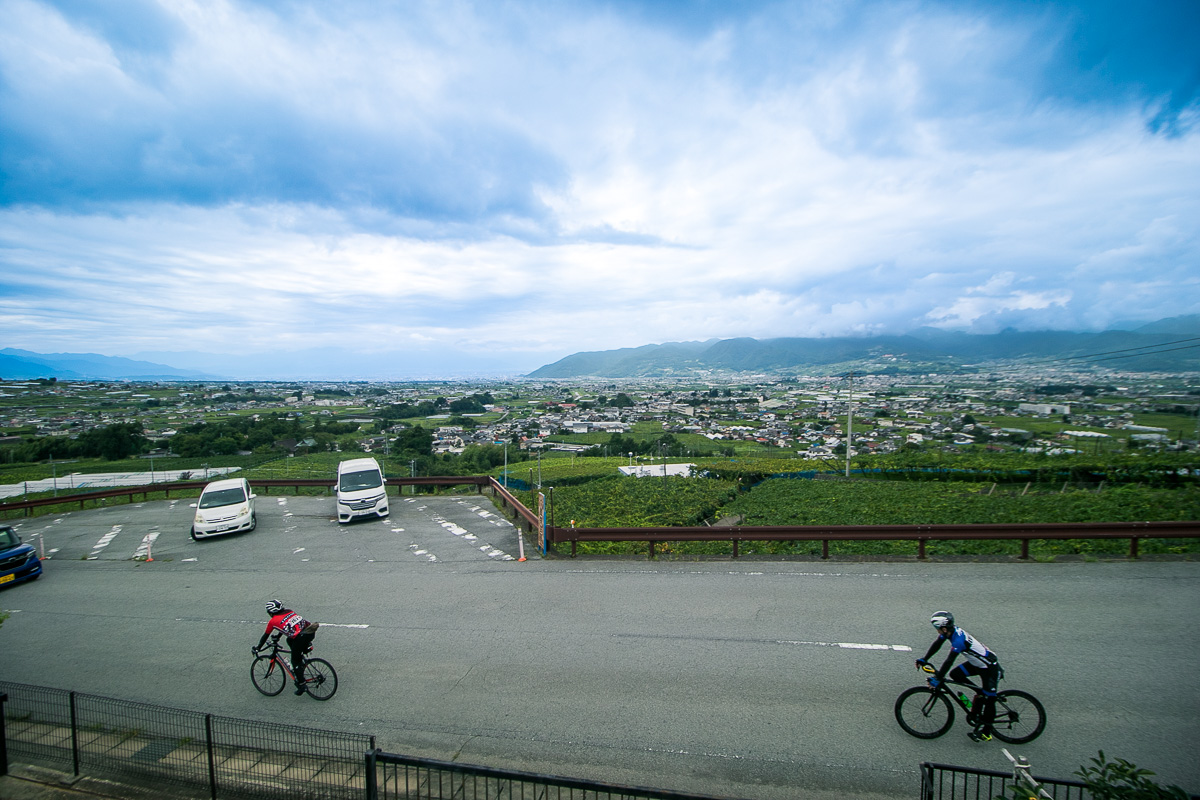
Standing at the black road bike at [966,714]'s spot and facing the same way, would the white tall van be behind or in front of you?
in front

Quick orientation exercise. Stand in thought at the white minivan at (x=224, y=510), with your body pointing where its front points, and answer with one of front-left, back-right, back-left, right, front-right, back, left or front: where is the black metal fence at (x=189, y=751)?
front

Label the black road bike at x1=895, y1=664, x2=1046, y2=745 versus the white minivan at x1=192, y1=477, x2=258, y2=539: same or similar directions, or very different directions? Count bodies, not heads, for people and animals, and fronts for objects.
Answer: very different directions

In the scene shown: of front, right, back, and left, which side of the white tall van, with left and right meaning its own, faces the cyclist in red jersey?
front

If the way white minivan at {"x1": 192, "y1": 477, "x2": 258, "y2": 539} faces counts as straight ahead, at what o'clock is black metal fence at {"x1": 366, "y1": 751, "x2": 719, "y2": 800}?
The black metal fence is roughly at 12 o'clock from the white minivan.

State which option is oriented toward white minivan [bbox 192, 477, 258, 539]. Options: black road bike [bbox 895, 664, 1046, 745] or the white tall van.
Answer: the black road bike

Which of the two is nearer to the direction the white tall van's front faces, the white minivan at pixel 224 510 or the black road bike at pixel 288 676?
the black road bike

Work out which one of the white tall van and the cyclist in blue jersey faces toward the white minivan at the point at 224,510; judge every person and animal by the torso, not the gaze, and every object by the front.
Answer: the cyclist in blue jersey

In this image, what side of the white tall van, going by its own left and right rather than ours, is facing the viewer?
front

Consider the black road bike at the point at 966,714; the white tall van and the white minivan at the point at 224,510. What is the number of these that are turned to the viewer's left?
1

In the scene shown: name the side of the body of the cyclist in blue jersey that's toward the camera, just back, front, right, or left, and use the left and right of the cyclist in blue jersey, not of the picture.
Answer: left

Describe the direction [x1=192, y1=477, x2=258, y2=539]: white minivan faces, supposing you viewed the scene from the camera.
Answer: facing the viewer

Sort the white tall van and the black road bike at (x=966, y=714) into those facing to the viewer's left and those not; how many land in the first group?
1

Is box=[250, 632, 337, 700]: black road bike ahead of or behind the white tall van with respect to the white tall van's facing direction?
ahead

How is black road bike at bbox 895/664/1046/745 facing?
to the viewer's left
